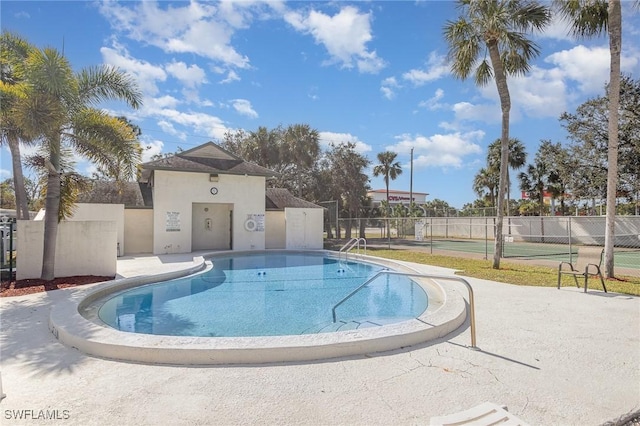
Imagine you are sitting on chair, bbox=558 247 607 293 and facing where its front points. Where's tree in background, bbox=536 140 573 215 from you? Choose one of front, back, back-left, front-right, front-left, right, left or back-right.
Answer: back-right

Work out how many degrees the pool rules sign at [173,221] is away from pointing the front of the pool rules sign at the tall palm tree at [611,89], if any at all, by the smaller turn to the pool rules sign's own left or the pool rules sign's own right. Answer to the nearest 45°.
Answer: approximately 45° to the pool rules sign's own left

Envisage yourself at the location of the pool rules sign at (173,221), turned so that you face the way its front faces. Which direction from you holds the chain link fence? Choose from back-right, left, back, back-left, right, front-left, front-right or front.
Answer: left

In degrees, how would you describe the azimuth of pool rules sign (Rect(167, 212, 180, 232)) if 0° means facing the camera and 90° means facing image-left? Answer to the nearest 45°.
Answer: approximately 0°

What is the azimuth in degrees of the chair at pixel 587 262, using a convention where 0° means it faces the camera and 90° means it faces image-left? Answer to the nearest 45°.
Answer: approximately 45°

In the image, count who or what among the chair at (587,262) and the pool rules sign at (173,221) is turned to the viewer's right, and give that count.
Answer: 0

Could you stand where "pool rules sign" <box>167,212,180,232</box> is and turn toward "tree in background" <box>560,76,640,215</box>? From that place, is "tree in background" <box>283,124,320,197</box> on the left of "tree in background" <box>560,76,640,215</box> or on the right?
left

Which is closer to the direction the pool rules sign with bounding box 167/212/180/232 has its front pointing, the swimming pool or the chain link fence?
the swimming pool

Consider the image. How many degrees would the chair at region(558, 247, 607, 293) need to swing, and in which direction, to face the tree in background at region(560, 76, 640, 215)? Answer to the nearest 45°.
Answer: approximately 135° to its right

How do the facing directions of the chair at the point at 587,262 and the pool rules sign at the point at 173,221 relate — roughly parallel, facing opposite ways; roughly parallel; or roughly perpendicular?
roughly perpendicular
